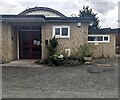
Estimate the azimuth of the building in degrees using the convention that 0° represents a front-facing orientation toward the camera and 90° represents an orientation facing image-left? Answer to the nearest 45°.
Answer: approximately 0°
